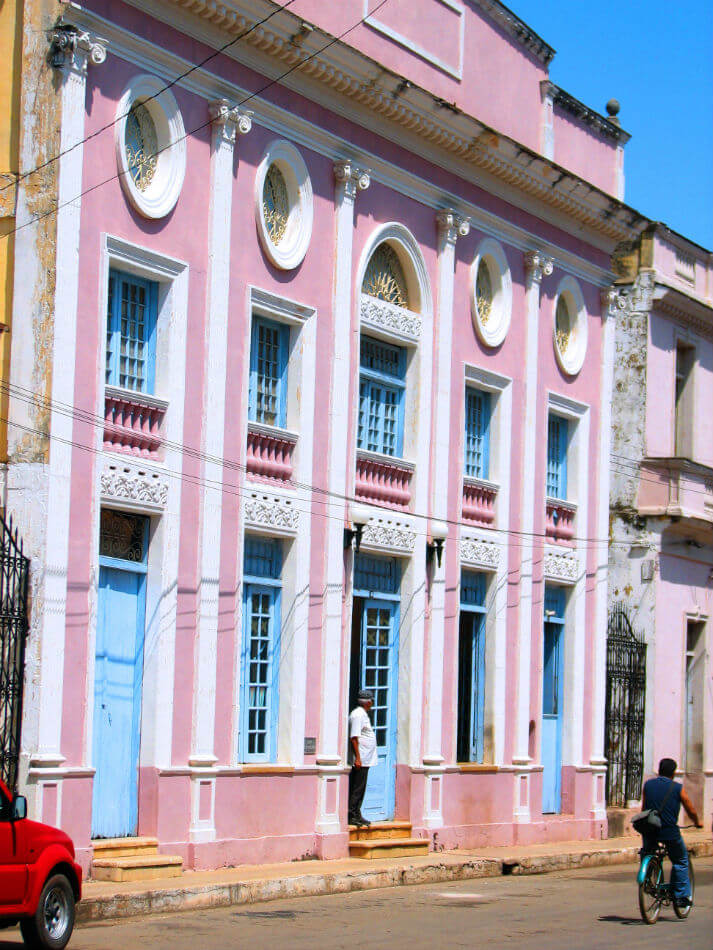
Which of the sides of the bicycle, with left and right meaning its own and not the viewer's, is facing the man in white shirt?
left

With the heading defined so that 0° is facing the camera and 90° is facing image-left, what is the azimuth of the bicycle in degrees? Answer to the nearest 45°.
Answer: approximately 225°

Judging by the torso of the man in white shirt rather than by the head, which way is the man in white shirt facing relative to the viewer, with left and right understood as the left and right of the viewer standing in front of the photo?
facing to the right of the viewer

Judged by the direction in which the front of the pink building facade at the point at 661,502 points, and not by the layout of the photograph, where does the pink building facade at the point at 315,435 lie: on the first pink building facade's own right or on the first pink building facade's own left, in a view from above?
on the first pink building facade's own right

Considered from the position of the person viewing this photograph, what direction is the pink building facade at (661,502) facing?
facing the viewer and to the right of the viewer

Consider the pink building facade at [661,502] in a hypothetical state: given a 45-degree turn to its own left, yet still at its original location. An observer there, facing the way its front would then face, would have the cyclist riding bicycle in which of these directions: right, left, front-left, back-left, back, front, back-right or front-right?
right

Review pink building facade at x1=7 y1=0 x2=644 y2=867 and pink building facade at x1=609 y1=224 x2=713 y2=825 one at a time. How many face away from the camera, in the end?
0

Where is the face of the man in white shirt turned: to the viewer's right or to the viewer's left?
to the viewer's right

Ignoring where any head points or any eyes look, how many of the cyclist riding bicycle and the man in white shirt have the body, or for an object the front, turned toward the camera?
0

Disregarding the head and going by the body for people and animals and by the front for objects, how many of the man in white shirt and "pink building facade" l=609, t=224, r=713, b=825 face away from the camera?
0

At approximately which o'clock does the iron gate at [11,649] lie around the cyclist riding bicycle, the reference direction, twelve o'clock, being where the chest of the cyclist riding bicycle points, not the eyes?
The iron gate is roughly at 7 o'clock from the cyclist riding bicycle.

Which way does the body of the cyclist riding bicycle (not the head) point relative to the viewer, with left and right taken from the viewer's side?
facing away from the viewer and to the right of the viewer

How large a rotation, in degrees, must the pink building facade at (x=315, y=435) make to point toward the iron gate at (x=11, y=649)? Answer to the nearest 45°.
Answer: approximately 90° to its right

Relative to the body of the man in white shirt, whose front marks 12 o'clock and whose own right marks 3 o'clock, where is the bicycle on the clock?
The bicycle is roughly at 2 o'clock from the man in white shirt.

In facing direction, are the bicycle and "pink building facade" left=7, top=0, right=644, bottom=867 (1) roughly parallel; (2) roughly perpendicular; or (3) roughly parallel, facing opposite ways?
roughly perpendicular
